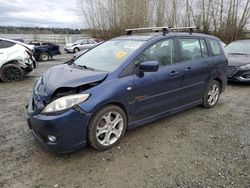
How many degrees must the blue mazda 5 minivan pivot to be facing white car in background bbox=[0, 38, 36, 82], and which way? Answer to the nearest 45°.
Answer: approximately 90° to its right

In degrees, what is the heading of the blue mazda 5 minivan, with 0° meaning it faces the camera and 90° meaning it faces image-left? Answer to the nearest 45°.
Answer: approximately 45°

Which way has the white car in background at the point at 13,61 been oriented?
to the viewer's left

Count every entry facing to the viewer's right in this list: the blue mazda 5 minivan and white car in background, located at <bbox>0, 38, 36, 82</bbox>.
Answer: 0
